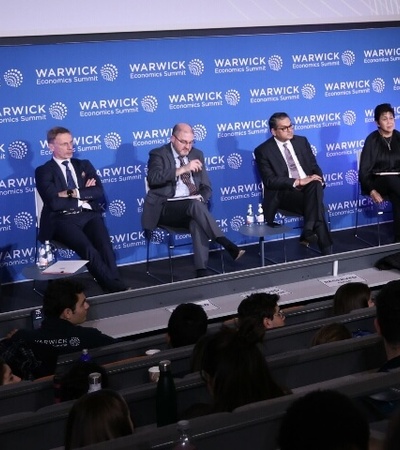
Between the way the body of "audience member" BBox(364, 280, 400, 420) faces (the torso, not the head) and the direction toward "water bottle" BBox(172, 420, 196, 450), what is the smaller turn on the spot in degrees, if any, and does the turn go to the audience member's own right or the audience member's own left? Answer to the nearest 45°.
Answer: approximately 135° to the audience member's own left

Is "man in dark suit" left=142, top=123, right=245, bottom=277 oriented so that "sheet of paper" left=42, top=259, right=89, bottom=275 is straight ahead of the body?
no

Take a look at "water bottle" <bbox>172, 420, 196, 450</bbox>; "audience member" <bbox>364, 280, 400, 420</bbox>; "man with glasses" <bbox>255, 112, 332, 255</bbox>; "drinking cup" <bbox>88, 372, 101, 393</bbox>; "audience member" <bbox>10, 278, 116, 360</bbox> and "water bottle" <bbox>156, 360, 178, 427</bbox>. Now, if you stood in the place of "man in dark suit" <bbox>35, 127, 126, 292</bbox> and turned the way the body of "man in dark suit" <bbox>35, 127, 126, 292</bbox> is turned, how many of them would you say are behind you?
0

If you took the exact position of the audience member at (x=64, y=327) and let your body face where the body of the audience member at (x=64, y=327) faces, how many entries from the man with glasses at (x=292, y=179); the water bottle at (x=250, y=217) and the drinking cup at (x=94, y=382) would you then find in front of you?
2

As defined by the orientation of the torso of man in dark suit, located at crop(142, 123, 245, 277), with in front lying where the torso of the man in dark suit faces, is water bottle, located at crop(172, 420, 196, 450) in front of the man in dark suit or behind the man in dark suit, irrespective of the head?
in front

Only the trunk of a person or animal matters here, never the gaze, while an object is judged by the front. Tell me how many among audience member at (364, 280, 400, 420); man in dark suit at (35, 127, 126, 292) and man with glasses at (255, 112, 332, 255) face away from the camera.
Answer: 1

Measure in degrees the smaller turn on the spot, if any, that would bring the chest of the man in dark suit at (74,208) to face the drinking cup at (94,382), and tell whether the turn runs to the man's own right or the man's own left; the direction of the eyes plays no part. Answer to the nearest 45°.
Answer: approximately 45° to the man's own right

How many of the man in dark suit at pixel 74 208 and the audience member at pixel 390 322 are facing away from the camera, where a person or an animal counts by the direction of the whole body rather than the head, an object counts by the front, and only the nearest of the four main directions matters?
1

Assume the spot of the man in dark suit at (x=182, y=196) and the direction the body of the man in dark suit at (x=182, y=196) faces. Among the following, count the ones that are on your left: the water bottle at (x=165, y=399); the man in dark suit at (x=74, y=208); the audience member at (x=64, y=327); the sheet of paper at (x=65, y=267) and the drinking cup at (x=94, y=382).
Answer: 0

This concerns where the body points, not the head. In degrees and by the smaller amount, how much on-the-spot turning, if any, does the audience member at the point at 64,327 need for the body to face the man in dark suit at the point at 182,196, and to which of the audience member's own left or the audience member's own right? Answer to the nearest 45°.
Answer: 0° — they already face them

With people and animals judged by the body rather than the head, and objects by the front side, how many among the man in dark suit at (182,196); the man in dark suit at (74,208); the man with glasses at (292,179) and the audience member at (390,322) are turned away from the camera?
1

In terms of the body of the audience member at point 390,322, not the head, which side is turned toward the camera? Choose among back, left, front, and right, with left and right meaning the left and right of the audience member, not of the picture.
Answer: back

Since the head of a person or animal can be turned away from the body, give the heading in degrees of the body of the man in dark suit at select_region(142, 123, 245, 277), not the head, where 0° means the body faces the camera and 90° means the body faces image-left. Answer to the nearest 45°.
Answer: approximately 315°

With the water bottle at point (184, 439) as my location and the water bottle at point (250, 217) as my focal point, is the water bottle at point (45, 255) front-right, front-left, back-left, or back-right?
front-left

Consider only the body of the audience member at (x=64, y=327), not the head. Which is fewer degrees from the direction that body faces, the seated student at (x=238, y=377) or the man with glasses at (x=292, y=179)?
the man with glasses

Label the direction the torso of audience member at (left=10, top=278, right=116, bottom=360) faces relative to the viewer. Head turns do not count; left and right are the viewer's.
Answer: facing away from the viewer and to the right of the viewer

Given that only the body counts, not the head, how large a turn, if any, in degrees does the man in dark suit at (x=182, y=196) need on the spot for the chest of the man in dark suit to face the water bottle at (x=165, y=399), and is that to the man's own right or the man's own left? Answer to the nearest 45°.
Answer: approximately 45° to the man's own right

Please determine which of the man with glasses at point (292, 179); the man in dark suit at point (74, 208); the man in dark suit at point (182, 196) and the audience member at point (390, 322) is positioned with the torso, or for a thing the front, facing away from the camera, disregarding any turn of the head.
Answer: the audience member

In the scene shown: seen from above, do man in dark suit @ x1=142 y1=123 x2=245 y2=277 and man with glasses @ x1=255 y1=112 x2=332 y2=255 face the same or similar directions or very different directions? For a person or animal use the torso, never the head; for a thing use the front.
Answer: same or similar directions

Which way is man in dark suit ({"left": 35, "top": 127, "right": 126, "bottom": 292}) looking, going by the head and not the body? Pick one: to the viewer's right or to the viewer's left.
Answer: to the viewer's right
